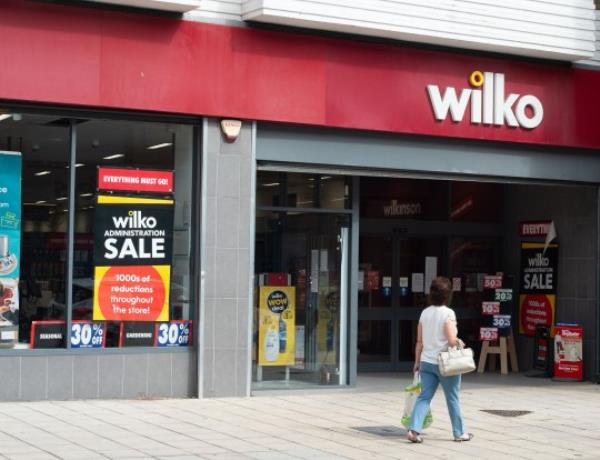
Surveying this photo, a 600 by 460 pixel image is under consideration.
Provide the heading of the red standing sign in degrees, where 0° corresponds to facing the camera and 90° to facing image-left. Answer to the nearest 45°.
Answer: approximately 0°

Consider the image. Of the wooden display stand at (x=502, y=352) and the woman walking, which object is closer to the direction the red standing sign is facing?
the woman walking

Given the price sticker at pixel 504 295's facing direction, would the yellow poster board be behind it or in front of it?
in front

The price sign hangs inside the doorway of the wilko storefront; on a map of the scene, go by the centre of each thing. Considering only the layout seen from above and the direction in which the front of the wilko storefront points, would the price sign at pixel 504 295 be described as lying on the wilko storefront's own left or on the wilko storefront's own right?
on the wilko storefront's own left
